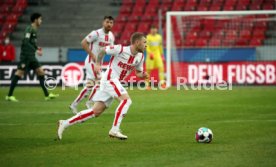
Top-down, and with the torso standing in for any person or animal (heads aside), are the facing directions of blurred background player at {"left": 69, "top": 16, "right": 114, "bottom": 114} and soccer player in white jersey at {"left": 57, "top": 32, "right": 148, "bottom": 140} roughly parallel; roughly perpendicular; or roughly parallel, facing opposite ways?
roughly parallel

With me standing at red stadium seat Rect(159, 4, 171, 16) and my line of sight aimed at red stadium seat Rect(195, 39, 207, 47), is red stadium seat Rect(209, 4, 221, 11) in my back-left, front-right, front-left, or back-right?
front-left

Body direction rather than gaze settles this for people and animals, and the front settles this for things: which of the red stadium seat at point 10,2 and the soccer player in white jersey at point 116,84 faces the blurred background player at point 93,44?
the red stadium seat

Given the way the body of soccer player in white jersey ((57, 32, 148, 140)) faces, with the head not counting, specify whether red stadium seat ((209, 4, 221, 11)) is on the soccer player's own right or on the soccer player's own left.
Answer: on the soccer player's own left

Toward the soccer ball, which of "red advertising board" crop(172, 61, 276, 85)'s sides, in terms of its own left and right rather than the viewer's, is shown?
front

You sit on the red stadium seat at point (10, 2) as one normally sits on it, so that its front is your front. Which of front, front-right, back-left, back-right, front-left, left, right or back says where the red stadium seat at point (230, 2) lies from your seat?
front-left

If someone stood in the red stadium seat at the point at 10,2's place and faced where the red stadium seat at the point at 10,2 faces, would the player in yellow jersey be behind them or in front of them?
in front

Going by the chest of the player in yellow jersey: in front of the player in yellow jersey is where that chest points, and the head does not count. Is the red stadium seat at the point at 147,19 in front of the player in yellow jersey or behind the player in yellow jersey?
behind

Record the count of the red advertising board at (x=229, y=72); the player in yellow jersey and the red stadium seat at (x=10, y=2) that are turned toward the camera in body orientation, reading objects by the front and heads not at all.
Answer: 3

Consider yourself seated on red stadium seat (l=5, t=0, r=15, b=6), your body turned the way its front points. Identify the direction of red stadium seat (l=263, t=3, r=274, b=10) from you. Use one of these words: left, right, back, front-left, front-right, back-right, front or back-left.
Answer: front-left

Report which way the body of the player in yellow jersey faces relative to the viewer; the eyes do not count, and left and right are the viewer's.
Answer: facing the viewer

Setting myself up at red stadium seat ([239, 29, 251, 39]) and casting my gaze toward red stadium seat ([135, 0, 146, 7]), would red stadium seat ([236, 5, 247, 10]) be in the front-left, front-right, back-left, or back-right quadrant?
front-right
